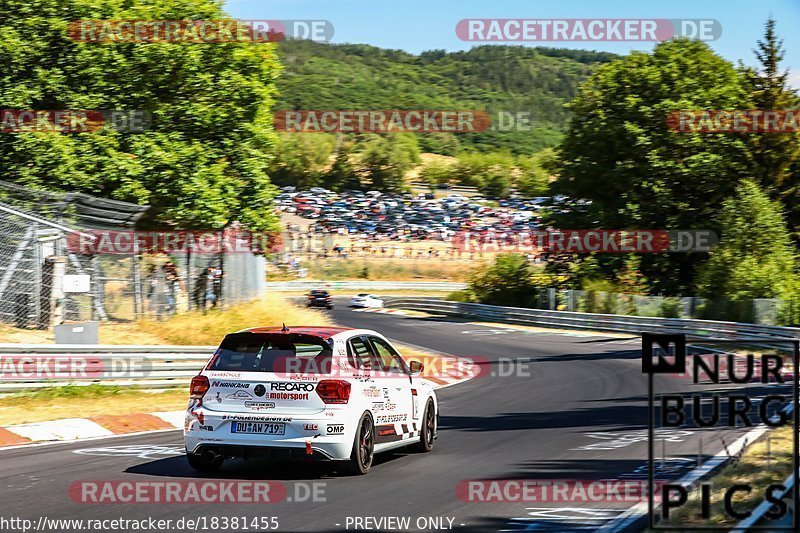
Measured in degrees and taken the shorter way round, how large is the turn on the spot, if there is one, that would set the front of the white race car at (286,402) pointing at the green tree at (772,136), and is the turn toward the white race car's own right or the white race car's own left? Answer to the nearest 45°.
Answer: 0° — it already faces it

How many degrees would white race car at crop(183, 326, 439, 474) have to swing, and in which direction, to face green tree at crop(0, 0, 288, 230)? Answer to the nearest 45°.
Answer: approximately 45° to its left

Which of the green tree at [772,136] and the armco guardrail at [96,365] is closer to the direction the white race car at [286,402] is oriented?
the green tree

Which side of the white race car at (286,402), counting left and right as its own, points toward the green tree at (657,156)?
front

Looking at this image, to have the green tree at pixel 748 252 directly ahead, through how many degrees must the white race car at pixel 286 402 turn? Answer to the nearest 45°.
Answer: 0° — it already faces it

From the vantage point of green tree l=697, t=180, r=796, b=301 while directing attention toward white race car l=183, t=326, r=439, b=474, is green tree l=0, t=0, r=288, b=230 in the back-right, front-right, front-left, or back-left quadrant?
front-right
